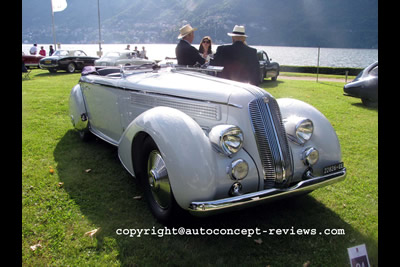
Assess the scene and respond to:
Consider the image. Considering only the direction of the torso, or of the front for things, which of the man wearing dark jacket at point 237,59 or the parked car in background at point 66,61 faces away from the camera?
the man wearing dark jacket

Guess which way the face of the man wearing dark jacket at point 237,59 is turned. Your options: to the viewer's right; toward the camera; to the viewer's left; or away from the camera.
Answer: away from the camera

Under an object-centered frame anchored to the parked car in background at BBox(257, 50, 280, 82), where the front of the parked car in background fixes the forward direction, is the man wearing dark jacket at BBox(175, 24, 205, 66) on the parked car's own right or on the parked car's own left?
on the parked car's own right

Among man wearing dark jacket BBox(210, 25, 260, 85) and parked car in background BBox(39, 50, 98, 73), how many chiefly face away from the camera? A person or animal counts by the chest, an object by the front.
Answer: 1

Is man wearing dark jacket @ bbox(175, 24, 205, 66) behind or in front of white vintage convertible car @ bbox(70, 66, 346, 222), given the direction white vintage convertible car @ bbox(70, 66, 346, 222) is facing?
behind

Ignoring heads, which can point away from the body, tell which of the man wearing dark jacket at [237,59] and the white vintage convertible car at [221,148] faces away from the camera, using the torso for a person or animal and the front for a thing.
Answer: the man wearing dark jacket

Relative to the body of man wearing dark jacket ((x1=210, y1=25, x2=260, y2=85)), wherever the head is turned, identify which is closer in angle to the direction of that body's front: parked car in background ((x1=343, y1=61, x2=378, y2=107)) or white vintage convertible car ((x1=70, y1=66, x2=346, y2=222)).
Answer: the parked car in background

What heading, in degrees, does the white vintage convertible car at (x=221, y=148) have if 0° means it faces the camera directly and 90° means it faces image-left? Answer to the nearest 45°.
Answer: approximately 315°

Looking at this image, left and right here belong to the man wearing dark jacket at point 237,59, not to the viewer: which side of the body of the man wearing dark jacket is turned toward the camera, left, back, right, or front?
back

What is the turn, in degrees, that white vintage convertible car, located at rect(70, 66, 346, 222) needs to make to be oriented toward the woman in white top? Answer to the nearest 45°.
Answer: approximately 135° to its left

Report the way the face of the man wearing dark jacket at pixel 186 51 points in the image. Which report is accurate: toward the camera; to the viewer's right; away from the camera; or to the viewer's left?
to the viewer's right
